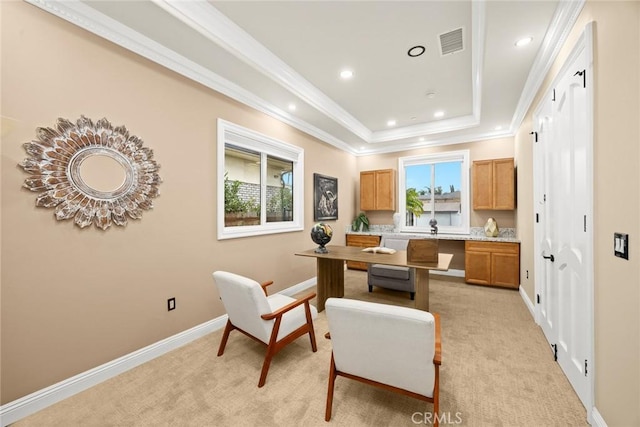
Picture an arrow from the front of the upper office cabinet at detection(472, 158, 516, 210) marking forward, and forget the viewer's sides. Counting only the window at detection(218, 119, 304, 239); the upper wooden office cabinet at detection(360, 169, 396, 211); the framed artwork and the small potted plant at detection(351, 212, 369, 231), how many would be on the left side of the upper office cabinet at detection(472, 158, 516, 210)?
0

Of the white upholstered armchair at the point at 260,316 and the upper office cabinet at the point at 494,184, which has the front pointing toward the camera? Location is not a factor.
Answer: the upper office cabinet

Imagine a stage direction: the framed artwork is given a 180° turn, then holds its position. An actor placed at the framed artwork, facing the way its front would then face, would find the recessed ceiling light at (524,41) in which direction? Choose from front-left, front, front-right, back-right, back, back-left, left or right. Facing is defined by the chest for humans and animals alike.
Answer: back

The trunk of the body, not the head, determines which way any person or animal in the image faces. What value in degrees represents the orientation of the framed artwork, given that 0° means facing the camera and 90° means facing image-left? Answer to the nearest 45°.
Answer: approximately 315°

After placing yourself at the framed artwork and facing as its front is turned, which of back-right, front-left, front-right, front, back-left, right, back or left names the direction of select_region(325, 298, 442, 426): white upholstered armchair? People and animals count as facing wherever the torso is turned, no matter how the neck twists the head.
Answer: front-right

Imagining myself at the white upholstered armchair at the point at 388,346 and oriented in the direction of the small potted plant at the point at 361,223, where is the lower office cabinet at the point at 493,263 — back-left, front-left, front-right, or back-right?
front-right

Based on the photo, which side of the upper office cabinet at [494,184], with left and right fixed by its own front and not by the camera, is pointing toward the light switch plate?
front

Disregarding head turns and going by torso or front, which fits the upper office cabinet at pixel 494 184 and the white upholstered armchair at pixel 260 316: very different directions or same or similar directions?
very different directions

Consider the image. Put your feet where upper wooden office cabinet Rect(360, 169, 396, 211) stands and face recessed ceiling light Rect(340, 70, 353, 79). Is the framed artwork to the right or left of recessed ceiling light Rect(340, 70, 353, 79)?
right

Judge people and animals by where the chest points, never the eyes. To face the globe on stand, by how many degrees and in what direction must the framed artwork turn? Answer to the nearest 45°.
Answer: approximately 45° to its right

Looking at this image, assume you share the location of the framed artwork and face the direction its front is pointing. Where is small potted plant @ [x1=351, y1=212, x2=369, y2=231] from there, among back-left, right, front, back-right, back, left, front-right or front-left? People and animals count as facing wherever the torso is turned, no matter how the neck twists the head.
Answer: left

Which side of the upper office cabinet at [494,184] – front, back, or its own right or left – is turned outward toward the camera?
front

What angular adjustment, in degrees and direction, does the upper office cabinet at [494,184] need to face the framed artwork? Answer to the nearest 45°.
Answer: approximately 45° to its right

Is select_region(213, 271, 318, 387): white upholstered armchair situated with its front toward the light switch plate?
no

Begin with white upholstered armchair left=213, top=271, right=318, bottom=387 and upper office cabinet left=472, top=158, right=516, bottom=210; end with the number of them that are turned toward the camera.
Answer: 1
